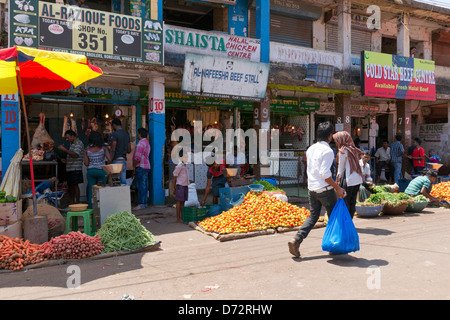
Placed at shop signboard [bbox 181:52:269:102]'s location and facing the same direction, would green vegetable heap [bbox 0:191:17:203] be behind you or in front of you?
in front

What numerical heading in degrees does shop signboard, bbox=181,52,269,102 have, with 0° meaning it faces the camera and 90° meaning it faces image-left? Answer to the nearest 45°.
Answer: approximately 0°

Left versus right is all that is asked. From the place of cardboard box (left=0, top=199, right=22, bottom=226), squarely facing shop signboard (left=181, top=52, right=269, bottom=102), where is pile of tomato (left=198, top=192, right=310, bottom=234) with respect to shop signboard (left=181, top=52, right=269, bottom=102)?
right

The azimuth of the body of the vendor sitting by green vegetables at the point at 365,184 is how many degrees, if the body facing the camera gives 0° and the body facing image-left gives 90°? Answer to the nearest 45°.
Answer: approximately 0°

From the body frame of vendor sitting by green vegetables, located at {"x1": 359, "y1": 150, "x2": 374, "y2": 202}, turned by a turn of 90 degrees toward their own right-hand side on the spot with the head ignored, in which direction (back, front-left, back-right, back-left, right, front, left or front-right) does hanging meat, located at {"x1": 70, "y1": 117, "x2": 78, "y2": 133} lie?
front
